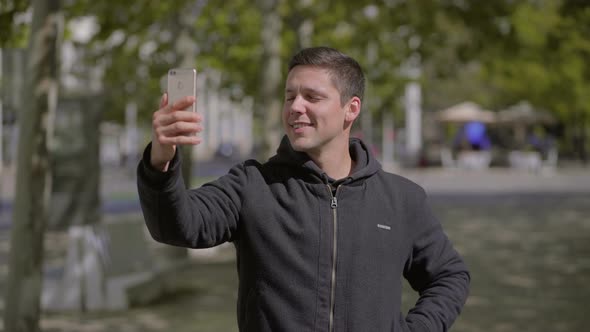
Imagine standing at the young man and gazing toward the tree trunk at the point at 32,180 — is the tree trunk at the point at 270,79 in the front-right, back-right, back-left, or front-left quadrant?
front-right

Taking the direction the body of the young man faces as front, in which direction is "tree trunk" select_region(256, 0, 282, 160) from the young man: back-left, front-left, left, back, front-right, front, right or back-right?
back

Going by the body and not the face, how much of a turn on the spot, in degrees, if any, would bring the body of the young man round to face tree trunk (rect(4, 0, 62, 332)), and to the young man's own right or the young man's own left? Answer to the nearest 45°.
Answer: approximately 135° to the young man's own right

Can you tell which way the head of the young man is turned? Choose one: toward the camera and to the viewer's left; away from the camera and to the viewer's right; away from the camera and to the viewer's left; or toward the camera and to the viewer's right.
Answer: toward the camera and to the viewer's left

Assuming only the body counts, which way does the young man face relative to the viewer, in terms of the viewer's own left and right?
facing the viewer
